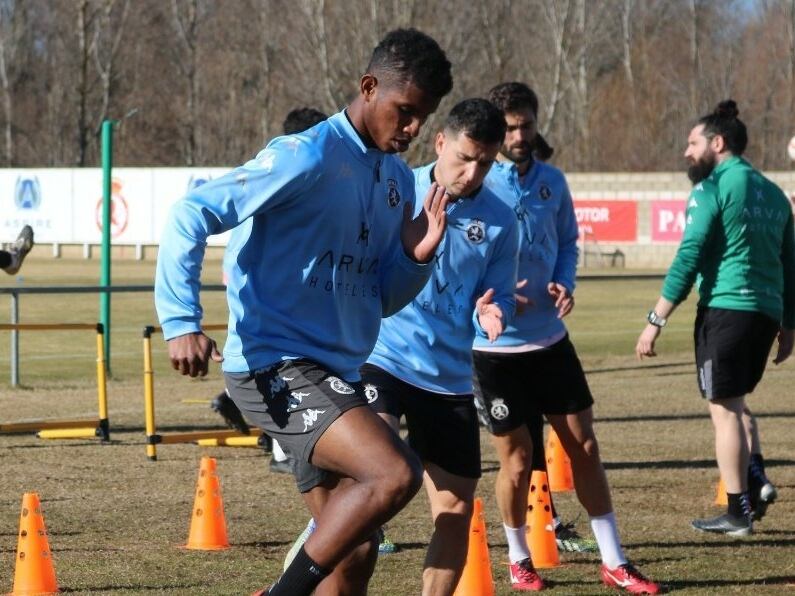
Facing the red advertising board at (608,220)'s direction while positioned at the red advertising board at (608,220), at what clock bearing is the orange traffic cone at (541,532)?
The orange traffic cone is roughly at 12 o'clock from the red advertising board.

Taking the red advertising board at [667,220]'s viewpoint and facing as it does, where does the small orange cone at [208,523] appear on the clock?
The small orange cone is roughly at 12 o'clock from the red advertising board.

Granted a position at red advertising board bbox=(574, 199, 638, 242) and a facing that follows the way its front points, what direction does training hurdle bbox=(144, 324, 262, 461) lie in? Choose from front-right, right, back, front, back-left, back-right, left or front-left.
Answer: front

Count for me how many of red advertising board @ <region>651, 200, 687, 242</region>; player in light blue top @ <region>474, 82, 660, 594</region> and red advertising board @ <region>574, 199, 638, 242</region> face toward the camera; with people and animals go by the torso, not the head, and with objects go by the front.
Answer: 3

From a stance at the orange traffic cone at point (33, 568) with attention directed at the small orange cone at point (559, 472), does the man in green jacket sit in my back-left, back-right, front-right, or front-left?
front-right

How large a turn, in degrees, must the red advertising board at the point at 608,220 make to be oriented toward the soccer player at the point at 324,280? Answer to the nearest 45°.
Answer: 0° — it already faces them

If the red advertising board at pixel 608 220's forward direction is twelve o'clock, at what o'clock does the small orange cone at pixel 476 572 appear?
The small orange cone is roughly at 12 o'clock from the red advertising board.

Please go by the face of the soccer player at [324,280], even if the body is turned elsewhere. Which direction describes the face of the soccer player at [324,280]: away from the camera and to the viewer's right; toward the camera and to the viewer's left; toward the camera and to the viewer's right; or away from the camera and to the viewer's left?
toward the camera and to the viewer's right

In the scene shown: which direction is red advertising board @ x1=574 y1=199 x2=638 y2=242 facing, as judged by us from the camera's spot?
facing the viewer

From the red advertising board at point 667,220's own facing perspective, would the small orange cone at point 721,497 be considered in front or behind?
in front

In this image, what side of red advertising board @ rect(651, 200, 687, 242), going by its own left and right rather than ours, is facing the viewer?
front

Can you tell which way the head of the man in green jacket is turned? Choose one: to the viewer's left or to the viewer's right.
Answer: to the viewer's left

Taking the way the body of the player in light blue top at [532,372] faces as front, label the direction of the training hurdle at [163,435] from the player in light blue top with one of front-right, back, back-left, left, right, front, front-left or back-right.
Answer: back-right

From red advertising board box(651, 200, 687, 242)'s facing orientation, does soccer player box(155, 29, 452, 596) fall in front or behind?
in front
